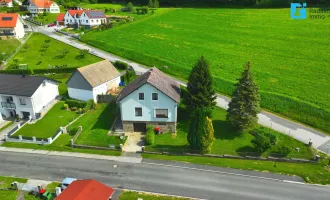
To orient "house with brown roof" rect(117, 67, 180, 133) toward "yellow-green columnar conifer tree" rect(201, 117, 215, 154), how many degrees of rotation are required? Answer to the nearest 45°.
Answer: approximately 45° to its left

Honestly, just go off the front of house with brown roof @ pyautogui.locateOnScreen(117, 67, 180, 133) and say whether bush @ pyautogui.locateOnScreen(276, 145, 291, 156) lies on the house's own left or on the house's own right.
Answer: on the house's own left

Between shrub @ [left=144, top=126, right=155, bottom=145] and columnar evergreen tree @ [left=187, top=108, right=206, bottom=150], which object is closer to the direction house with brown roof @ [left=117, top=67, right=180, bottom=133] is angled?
the shrub

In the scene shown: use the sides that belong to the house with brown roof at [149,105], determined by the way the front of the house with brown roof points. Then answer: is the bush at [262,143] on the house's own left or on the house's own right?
on the house's own left

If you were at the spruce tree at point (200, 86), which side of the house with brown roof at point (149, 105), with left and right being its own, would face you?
left

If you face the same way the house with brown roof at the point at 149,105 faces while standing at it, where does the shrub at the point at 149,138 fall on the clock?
The shrub is roughly at 12 o'clock from the house with brown roof.

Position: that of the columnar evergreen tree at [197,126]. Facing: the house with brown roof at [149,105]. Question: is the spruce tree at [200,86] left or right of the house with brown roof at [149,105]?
right

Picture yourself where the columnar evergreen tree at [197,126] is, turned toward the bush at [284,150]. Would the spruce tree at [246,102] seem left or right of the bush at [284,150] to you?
left

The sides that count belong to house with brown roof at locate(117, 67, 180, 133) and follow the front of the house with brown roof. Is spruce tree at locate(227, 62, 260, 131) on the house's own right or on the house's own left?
on the house's own left

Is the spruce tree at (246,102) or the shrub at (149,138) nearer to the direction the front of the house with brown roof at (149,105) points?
the shrub

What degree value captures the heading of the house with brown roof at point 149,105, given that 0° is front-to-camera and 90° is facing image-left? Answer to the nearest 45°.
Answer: approximately 0°

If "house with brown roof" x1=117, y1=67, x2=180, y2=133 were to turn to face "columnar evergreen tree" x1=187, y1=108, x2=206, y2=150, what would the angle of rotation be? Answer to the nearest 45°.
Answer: approximately 45° to its left
